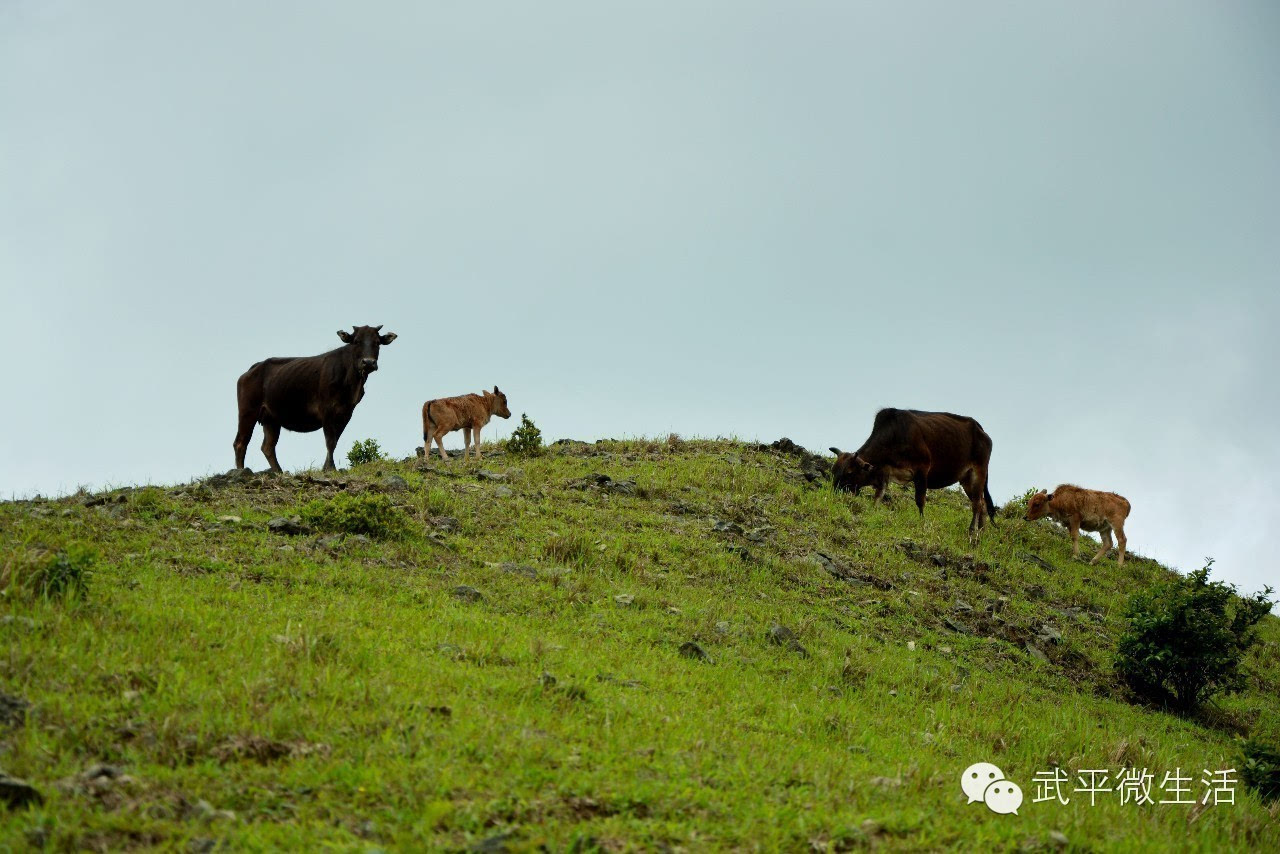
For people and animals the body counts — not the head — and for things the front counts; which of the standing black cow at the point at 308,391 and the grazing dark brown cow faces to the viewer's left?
the grazing dark brown cow

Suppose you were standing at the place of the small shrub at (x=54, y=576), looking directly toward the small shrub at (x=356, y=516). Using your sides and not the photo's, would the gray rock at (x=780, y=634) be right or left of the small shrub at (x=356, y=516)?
right

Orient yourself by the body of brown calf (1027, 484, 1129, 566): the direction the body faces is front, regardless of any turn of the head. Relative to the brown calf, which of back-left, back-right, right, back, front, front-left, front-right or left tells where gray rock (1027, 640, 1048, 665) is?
left

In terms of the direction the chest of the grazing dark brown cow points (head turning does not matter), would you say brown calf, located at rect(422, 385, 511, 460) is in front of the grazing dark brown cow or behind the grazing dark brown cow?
in front

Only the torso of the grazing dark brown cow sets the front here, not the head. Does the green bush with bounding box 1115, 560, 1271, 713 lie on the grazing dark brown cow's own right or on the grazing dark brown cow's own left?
on the grazing dark brown cow's own left

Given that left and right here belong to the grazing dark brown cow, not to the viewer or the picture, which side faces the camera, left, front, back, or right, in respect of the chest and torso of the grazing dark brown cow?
left

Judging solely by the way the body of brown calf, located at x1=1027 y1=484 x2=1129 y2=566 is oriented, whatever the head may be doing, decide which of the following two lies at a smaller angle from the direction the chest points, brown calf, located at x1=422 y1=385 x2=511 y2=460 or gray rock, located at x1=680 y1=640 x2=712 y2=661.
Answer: the brown calf

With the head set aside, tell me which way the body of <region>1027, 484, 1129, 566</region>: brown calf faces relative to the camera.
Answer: to the viewer's left

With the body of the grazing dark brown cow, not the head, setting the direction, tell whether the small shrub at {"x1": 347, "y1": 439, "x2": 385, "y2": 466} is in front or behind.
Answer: in front

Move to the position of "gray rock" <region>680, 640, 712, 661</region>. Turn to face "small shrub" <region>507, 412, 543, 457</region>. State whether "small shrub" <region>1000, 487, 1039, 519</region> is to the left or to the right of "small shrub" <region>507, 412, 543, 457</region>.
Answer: right

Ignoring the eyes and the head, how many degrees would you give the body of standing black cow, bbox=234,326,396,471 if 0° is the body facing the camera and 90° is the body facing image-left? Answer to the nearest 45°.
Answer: approximately 270°
